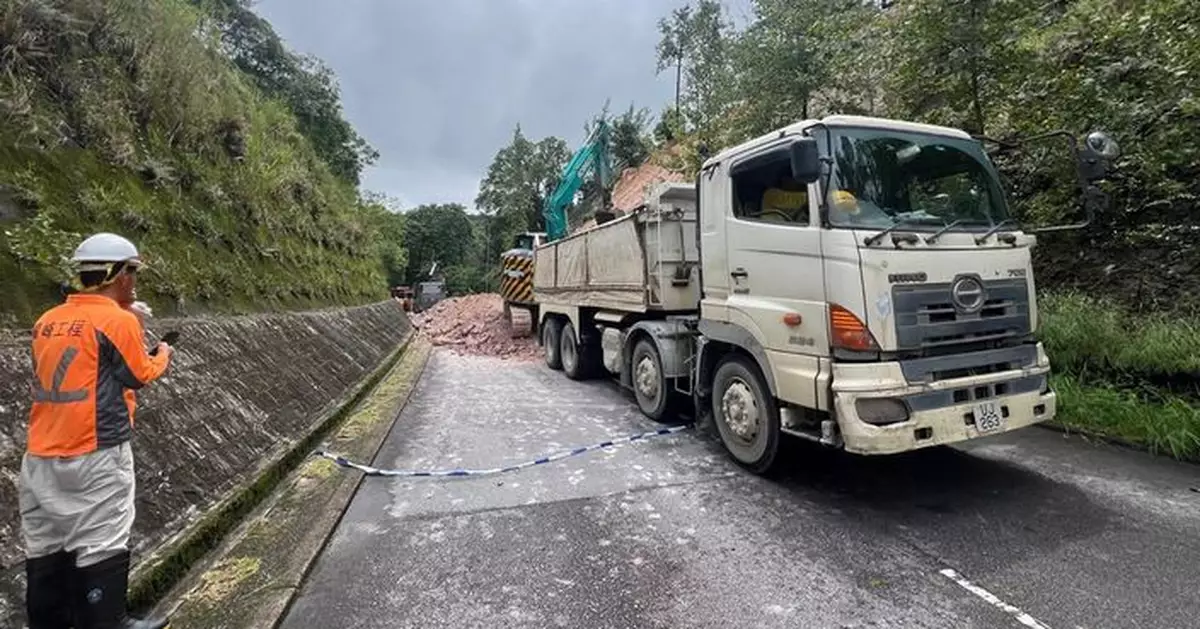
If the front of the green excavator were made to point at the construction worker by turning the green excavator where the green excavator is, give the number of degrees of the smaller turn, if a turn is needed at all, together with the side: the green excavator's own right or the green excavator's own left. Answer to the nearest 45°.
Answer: approximately 135° to the green excavator's own right

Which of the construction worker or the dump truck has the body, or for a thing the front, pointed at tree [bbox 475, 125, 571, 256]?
the construction worker

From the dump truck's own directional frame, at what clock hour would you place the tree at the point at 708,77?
The tree is roughly at 7 o'clock from the dump truck.

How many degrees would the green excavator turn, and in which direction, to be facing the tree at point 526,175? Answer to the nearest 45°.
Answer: approximately 45° to its left

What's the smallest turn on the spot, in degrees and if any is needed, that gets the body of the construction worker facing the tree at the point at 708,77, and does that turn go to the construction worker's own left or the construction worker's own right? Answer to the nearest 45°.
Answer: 0° — they already face it

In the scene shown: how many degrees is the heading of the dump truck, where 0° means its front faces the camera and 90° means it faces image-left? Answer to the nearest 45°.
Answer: approximately 315°

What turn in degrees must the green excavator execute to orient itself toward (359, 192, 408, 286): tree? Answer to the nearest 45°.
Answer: approximately 90° to its left

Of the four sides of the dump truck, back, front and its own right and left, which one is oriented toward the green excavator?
back

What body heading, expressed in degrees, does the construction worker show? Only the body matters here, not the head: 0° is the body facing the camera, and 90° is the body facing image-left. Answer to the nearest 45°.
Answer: approximately 225°

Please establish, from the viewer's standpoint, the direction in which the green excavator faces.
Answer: facing away from the viewer and to the right of the viewer

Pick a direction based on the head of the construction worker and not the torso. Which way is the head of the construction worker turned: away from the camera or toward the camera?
away from the camera

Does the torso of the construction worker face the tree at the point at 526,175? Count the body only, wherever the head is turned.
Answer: yes
